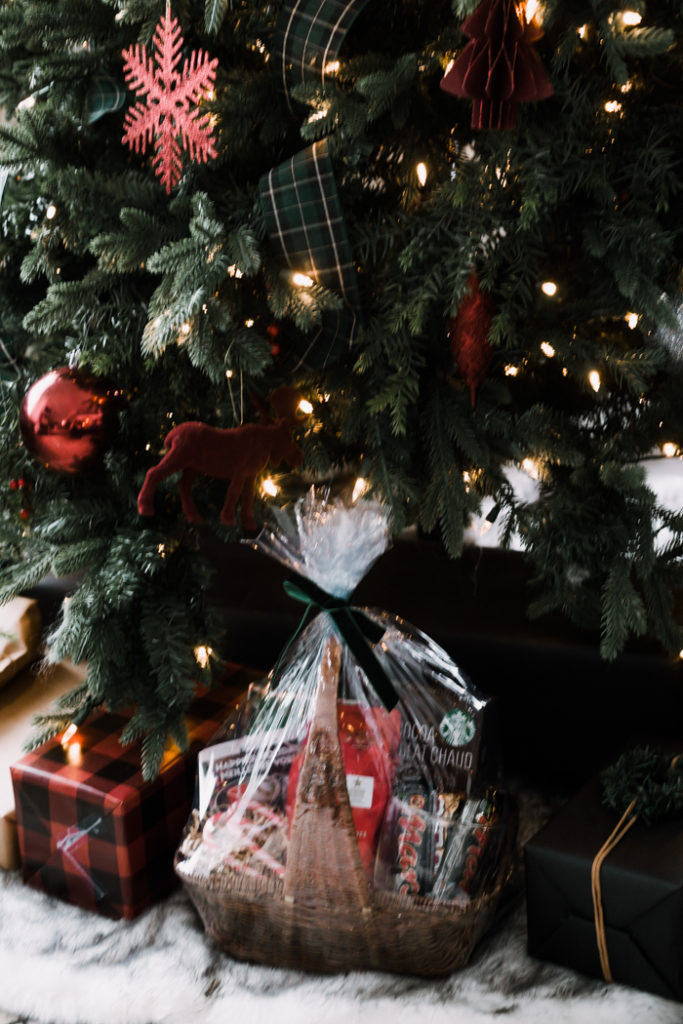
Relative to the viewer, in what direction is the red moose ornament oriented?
to the viewer's right
